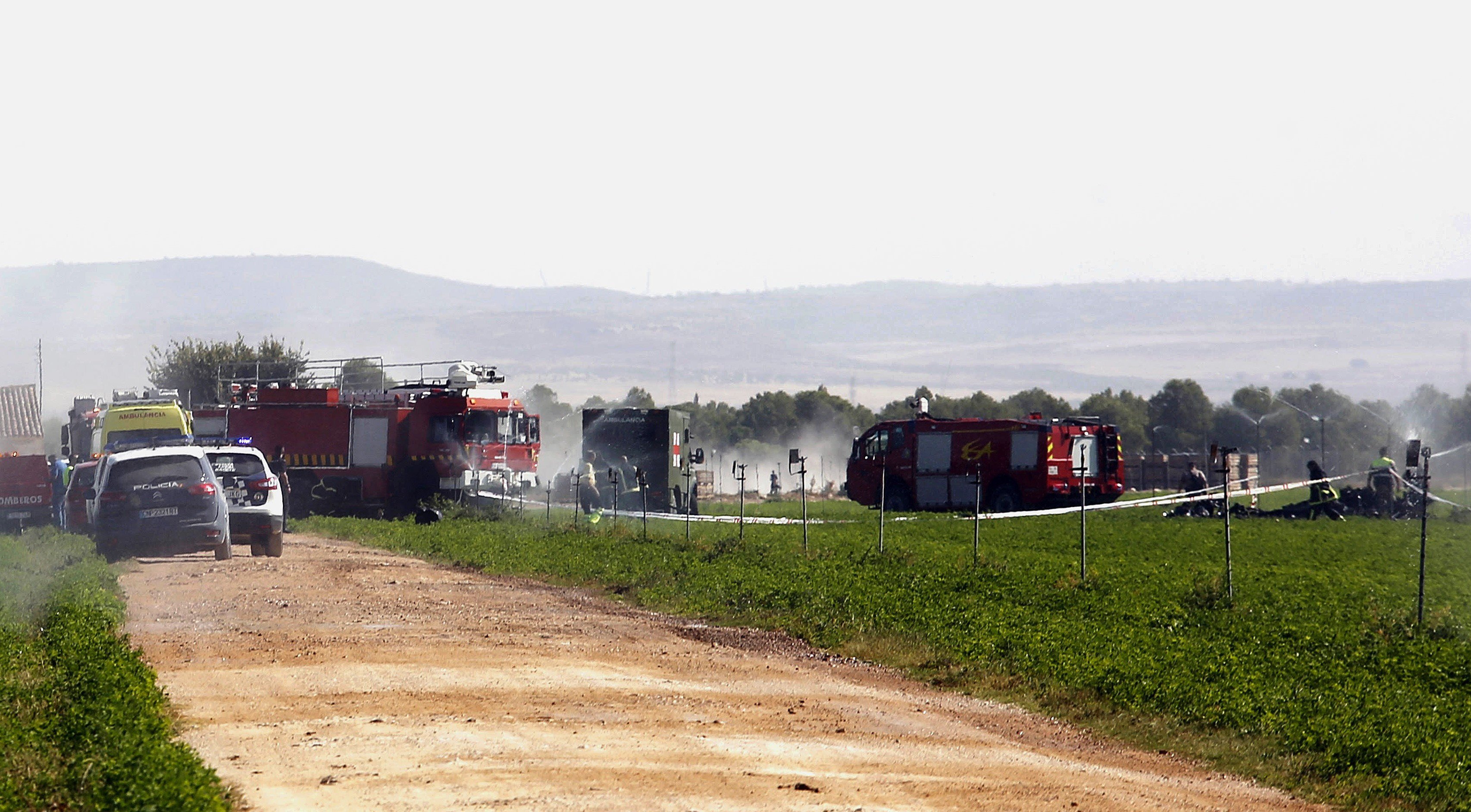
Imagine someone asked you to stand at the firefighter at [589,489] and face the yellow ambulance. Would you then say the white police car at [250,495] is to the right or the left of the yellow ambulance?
left

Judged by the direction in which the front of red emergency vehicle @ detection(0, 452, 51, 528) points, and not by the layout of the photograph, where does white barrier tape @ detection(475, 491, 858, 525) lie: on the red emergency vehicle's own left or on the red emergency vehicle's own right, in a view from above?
on the red emergency vehicle's own right

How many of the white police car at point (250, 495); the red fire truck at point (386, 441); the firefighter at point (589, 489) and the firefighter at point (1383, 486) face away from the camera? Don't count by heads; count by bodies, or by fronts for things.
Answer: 2

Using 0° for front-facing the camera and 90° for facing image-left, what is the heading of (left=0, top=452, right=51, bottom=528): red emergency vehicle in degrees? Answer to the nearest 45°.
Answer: approximately 180°

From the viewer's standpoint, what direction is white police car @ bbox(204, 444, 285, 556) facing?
away from the camera

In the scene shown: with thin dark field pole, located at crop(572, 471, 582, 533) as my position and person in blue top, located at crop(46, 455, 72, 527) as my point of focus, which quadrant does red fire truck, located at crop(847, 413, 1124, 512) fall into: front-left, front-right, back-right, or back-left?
back-right
